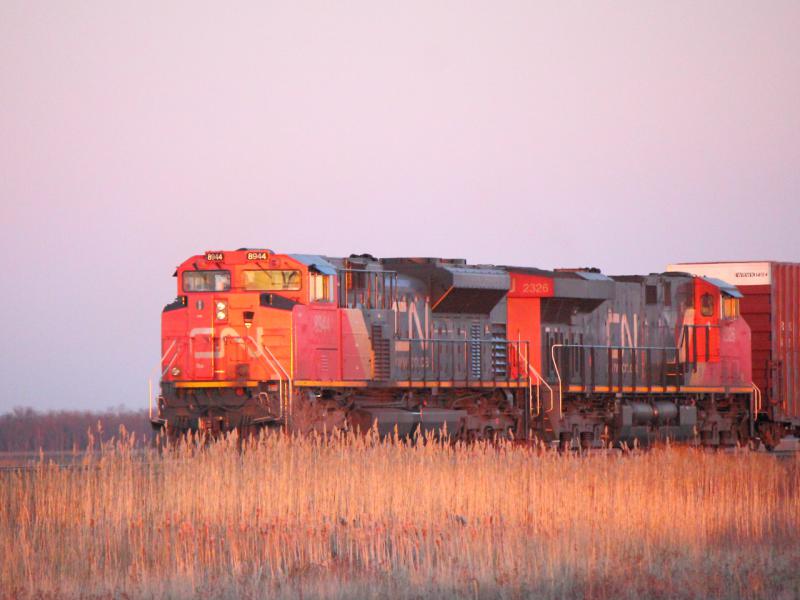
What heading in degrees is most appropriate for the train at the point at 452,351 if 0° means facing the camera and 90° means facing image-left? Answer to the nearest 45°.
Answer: approximately 45°

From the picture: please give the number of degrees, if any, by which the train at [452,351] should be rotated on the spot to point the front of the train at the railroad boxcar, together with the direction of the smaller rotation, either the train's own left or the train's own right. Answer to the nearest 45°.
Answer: approximately 180°
